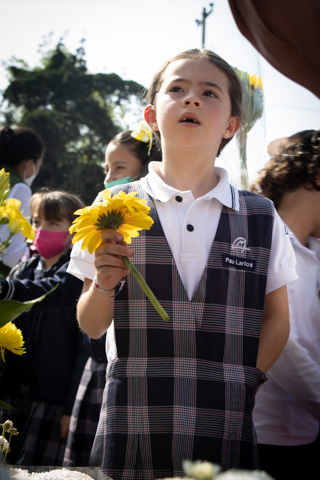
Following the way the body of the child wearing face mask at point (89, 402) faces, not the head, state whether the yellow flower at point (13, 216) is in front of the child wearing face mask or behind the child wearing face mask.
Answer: in front

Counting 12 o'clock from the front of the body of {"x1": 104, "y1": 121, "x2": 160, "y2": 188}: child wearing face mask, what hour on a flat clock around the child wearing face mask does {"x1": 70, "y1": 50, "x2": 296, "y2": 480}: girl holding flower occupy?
The girl holding flower is roughly at 10 o'clock from the child wearing face mask.

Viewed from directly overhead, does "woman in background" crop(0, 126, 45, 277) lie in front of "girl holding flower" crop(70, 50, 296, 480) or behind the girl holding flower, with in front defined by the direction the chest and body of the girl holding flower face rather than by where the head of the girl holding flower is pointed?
behind

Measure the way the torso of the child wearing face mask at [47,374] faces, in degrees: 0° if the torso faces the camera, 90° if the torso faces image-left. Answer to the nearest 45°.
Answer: approximately 45°

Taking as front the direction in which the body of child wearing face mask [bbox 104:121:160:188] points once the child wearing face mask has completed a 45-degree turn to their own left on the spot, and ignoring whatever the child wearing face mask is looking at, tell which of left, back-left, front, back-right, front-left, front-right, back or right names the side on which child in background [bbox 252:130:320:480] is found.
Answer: front-left

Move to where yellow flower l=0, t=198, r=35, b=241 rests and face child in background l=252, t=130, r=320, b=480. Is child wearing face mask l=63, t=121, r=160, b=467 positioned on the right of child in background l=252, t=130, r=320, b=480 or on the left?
left
